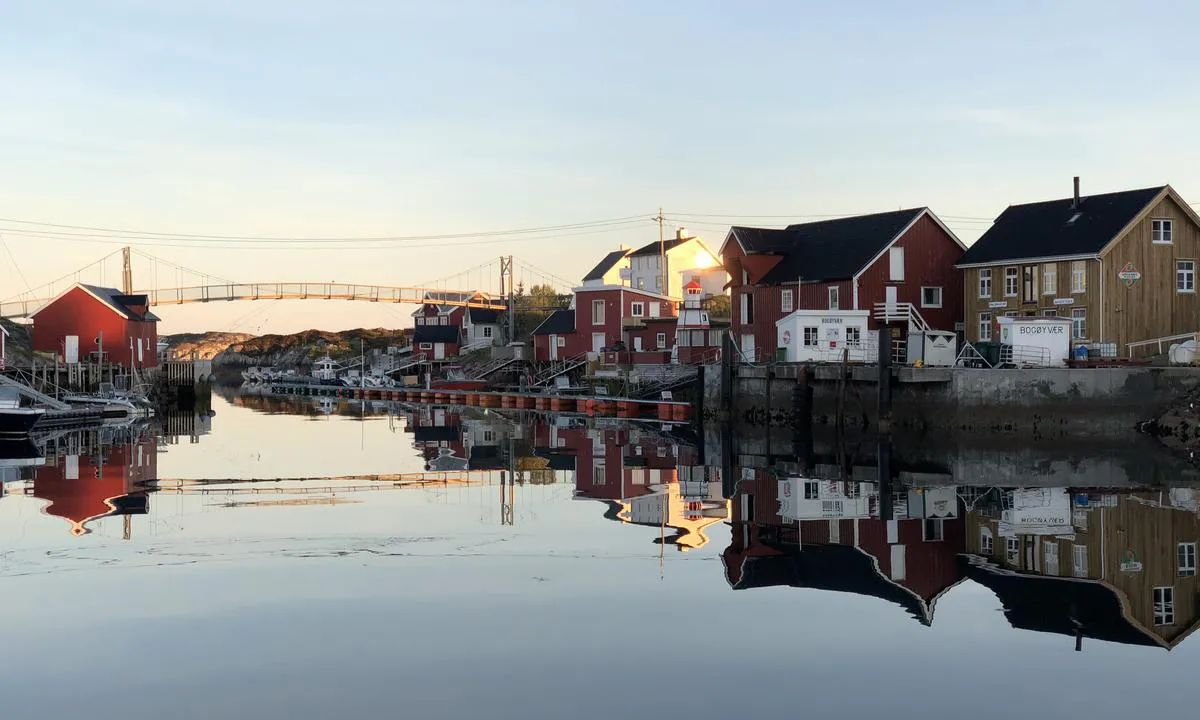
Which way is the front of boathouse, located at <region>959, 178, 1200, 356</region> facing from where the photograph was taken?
facing the viewer and to the left of the viewer

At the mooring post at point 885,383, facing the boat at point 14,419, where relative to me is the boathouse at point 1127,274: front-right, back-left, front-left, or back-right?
back-right

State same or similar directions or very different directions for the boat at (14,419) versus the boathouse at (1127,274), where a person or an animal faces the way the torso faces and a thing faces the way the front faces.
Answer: very different directions

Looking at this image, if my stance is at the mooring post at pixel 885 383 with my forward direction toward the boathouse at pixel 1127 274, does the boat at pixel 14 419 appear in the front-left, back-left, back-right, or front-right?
back-left

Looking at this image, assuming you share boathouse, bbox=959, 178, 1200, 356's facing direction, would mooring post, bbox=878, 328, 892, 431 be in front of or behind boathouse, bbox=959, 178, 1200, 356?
in front
